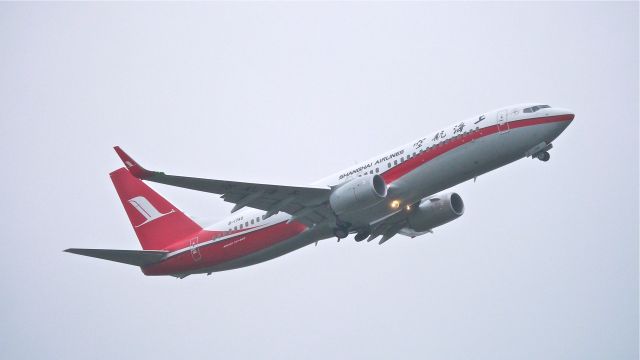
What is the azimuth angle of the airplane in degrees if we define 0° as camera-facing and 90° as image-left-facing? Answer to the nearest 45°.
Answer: approximately 315°
